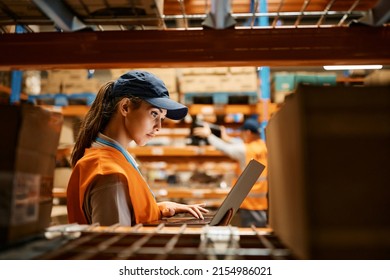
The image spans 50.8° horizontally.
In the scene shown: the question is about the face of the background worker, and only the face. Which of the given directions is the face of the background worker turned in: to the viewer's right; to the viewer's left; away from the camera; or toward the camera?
to the viewer's left

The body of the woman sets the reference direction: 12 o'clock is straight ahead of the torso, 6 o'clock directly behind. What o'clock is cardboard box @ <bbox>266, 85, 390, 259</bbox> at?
The cardboard box is roughly at 2 o'clock from the woman.

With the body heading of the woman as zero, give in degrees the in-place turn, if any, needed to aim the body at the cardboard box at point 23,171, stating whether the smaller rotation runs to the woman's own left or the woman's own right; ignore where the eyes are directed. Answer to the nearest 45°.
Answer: approximately 90° to the woman's own right

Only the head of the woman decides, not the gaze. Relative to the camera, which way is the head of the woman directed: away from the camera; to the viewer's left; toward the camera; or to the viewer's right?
to the viewer's right

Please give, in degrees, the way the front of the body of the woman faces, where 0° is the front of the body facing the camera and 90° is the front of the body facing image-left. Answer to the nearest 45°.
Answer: approximately 270°

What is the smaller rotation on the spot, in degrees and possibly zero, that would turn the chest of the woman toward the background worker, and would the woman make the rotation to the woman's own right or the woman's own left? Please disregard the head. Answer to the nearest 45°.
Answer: approximately 45° to the woman's own left
